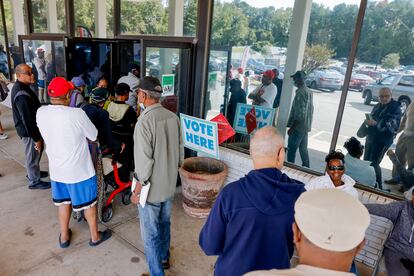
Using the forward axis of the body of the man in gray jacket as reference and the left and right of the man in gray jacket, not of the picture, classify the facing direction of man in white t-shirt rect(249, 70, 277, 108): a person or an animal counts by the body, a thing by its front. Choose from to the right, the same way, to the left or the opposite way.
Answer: to the left

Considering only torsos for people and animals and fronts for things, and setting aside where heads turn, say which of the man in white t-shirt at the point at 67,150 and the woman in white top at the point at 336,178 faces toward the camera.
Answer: the woman in white top

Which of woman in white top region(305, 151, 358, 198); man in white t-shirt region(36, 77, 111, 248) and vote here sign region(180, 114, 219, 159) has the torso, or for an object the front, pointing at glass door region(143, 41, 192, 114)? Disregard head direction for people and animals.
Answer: the man in white t-shirt

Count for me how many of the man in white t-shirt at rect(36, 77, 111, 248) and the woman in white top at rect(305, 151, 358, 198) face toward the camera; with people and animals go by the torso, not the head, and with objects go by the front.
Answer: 1

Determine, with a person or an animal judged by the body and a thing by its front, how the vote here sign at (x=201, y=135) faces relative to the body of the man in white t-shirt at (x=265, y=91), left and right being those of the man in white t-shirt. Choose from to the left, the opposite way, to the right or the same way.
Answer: the same way

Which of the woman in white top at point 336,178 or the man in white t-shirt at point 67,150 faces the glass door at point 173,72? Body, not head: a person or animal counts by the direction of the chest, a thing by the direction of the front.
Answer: the man in white t-shirt

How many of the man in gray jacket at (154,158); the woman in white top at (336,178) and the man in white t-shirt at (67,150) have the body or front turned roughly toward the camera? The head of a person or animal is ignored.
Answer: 1

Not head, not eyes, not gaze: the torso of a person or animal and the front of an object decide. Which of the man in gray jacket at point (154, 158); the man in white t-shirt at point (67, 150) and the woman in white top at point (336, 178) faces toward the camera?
the woman in white top

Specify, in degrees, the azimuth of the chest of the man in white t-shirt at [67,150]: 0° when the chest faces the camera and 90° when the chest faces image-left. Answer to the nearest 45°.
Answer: approximately 225°

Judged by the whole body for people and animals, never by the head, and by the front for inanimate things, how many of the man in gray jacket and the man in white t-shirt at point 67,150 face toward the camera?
0

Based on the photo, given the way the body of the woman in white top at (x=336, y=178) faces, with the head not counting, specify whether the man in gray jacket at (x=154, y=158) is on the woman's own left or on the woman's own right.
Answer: on the woman's own right

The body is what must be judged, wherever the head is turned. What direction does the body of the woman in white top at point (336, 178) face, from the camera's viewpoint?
toward the camera

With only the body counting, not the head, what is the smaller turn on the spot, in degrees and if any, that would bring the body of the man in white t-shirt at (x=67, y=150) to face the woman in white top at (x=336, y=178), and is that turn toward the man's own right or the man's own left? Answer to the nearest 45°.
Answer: approximately 90° to the man's own right

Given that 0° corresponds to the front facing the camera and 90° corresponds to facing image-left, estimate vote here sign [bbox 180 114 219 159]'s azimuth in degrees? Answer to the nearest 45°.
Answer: approximately 45°

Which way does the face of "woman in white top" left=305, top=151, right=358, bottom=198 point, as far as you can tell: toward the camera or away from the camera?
toward the camera

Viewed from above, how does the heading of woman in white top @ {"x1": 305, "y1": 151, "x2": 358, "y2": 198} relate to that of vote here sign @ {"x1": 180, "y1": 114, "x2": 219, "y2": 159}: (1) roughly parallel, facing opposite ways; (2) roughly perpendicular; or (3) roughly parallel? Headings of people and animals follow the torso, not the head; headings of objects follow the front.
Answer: roughly parallel

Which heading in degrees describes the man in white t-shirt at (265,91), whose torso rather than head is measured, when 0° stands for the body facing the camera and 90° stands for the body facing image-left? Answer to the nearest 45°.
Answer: approximately 45°

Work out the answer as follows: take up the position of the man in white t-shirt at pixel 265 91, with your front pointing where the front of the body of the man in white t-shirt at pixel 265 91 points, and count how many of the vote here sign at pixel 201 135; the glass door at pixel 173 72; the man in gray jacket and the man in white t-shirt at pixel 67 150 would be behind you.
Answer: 0
